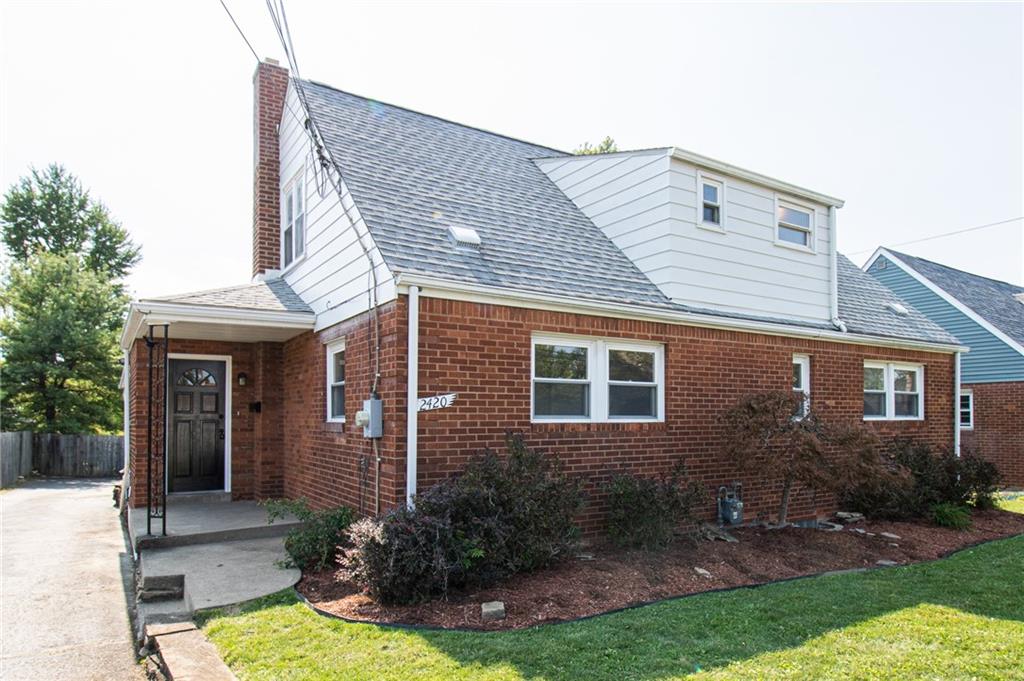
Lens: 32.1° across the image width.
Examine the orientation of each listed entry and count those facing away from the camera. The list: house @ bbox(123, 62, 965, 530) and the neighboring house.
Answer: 0

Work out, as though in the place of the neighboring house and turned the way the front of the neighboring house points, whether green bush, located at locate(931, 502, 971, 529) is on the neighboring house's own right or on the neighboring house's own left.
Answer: on the neighboring house's own right

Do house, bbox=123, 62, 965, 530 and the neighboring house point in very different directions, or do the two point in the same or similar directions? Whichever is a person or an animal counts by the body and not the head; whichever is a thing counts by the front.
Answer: same or similar directions

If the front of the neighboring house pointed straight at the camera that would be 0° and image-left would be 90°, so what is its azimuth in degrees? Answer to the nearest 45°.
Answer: approximately 315°

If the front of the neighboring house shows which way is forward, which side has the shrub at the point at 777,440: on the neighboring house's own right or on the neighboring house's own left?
on the neighboring house's own right

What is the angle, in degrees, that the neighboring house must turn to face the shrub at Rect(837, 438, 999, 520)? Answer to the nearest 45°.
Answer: approximately 45° to its right

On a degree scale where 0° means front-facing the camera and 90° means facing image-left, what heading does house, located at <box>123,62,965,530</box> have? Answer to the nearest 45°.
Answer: approximately 315°

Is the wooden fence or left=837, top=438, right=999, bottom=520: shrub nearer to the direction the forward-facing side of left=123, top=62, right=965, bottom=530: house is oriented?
the shrub

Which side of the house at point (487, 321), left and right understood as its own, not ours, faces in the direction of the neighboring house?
left

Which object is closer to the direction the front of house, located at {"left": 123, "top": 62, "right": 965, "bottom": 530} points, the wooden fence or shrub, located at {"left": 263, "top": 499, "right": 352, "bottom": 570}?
the shrub
